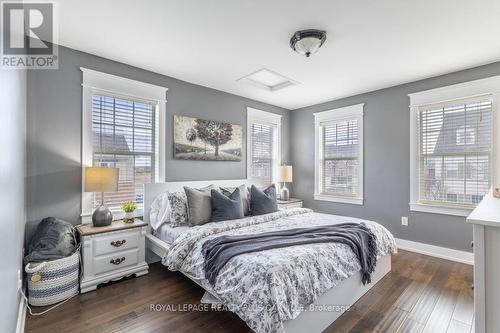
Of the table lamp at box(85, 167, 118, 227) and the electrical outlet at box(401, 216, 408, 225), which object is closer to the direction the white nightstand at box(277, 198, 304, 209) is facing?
the electrical outlet

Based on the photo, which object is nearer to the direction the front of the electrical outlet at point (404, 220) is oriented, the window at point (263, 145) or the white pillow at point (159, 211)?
the white pillow

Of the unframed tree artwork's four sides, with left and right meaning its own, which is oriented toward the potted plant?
right

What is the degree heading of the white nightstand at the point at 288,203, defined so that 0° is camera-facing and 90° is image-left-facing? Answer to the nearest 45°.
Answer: approximately 315°

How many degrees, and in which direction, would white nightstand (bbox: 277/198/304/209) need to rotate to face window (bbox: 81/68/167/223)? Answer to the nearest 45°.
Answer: approximately 90° to its right

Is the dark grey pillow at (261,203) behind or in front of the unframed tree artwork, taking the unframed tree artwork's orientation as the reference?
in front

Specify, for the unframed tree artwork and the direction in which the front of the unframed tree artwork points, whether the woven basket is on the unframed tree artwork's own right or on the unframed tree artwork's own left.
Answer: on the unframed tree artwork's own right

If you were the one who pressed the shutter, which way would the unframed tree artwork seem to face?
facing the viewer and to the right of the viewer

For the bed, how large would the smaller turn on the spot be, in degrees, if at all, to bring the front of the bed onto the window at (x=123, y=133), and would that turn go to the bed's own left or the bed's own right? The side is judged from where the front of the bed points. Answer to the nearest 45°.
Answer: approximately 180°

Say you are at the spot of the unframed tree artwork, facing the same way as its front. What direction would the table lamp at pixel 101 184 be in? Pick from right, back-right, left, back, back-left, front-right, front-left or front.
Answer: right

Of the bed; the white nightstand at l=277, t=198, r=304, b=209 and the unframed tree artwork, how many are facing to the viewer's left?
0

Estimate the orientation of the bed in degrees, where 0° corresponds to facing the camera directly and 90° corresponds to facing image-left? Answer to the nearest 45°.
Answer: approximately 315°

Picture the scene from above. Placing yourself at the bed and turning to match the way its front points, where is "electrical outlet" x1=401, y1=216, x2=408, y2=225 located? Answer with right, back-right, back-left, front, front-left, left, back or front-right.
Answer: left
